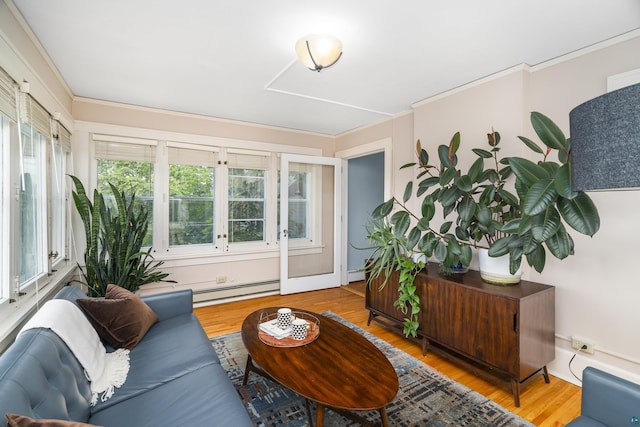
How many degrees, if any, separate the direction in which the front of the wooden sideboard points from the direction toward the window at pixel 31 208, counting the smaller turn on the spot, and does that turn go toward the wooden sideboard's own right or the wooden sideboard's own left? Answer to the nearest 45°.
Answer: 0° — it already faces it

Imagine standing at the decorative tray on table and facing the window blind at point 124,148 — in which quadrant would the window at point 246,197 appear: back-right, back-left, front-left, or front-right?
front-right

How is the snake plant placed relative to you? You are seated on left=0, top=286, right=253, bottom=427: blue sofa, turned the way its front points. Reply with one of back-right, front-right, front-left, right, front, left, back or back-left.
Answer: left

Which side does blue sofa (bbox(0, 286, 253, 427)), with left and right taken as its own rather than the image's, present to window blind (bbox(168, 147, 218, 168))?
left

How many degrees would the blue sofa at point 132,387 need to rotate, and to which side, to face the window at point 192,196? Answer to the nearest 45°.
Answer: approximately 90° to its left

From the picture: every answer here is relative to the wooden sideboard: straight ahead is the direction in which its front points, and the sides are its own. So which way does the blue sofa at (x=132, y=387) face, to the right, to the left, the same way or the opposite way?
the opposite way

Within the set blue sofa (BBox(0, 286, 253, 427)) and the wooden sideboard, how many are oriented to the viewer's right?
1

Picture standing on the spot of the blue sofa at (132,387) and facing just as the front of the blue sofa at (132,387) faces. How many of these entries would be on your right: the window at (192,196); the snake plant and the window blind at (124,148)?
0

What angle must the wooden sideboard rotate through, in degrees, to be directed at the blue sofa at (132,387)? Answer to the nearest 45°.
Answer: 0° — it already faces it

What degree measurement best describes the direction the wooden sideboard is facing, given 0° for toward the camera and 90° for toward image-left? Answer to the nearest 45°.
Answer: approximately 45°

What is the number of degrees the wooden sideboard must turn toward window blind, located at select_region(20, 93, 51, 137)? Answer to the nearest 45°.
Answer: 0° — it already faces it

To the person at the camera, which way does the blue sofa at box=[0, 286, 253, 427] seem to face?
facing to the right of the viewer

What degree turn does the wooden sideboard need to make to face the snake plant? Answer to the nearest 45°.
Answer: approximately 45° to its right

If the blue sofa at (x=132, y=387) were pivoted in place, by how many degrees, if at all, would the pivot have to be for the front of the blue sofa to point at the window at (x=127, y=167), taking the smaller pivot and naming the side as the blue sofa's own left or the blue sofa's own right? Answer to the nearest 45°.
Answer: approximately 90° to the blue sofa's own left

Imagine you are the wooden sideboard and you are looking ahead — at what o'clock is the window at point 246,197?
The window is roughly at 2 o'clock from the wooden sideboard.

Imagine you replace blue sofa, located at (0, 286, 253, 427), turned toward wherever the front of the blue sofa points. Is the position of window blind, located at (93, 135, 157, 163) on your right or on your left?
on your left
